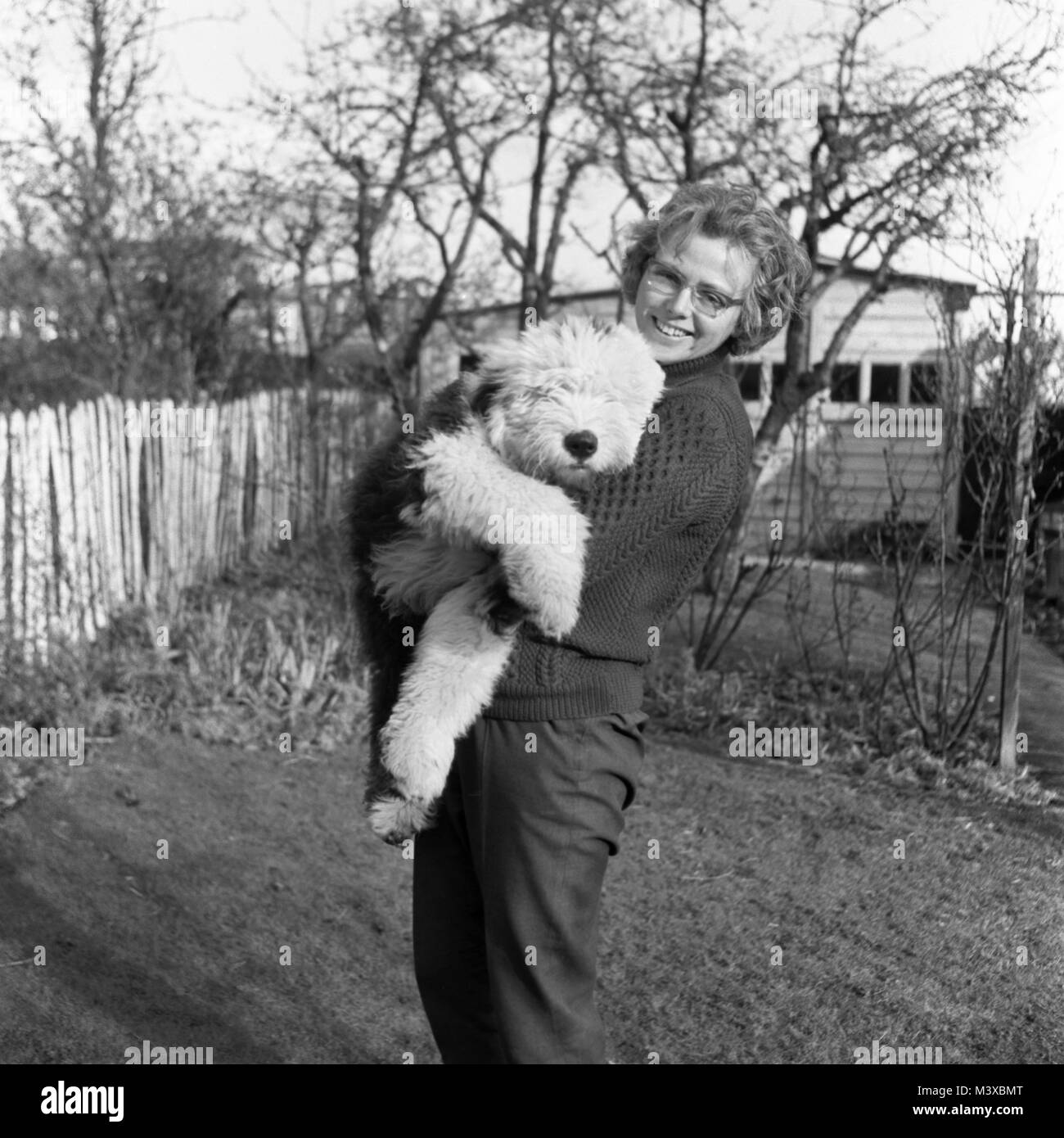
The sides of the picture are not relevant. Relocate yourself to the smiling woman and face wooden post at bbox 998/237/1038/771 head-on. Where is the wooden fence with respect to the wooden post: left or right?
left

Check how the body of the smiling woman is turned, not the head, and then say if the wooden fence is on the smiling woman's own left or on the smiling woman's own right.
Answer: on the smiling woman's own right

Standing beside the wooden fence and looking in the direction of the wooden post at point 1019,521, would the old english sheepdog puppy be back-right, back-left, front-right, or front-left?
front-right

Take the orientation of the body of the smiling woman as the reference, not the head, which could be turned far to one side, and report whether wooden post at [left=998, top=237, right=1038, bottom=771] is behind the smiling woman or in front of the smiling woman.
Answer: behind
